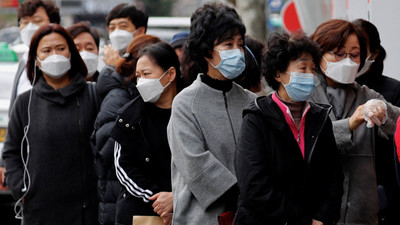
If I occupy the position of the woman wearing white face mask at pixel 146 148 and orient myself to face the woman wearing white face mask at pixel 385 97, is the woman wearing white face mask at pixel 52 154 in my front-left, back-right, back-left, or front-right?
back-left

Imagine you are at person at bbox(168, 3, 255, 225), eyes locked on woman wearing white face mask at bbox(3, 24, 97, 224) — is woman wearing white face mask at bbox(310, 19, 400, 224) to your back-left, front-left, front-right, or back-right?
back-right

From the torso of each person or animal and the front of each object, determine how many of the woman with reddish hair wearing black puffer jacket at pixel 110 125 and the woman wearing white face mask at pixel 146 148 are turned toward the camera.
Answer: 1

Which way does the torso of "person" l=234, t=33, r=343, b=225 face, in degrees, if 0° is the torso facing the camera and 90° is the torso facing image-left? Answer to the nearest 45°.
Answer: approximately 315°

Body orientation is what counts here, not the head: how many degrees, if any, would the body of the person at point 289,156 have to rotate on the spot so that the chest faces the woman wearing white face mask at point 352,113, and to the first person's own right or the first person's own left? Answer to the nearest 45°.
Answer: approximately 90° to the first person's own left
